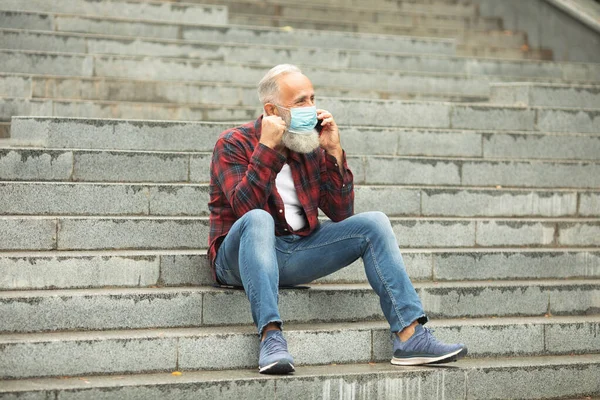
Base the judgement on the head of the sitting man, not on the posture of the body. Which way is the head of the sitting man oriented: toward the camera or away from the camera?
toward the camera

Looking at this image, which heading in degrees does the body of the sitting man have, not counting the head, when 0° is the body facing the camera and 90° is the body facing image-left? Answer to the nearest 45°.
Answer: approximately 315°
